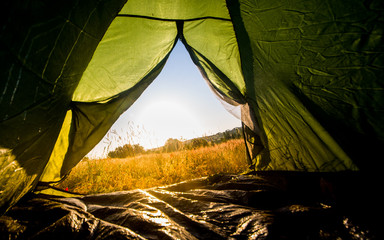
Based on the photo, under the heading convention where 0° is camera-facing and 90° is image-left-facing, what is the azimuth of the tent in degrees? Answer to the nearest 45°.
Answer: approximately 180°
